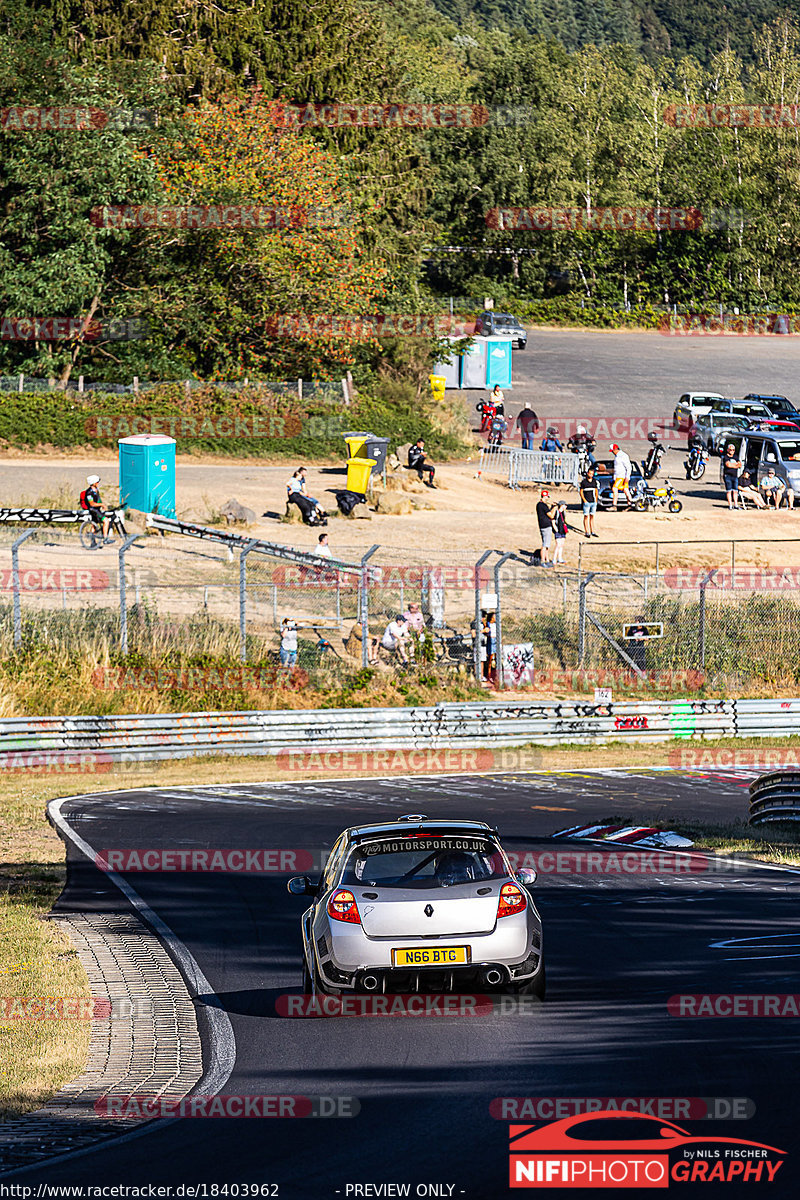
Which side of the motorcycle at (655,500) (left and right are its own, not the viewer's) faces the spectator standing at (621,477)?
back

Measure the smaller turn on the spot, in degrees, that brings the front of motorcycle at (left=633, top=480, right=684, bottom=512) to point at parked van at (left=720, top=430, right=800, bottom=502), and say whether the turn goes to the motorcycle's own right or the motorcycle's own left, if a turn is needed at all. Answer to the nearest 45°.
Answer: approximately 45° to the motorcycle's own left

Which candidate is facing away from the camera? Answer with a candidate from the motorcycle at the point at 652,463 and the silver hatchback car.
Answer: the silver hatchback car

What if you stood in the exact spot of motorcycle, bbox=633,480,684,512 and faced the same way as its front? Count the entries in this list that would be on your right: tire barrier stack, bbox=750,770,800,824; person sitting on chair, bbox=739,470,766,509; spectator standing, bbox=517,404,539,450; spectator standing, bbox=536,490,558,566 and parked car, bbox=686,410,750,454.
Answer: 2

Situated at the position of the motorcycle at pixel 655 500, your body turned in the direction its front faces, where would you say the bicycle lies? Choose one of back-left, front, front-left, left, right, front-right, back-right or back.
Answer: back-right

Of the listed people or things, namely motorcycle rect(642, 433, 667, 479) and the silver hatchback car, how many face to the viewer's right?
0

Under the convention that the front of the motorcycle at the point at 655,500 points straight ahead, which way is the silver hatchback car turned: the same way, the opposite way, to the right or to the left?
to the left

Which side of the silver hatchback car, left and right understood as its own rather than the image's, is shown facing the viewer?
back

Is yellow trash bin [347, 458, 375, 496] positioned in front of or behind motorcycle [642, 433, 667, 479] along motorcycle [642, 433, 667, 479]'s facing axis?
in front

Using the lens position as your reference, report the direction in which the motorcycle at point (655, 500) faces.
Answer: facing to the right of the viewer

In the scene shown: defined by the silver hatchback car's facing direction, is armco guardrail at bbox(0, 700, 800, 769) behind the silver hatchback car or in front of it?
in front

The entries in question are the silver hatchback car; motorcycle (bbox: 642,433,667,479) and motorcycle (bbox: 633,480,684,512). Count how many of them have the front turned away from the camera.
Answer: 1

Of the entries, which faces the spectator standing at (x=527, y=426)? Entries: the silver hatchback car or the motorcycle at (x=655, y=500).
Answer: the silver hatchback car

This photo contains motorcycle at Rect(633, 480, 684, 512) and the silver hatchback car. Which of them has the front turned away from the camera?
the silver hatchback car

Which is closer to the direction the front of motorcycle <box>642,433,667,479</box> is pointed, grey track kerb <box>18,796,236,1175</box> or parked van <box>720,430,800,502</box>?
the grey track kerb

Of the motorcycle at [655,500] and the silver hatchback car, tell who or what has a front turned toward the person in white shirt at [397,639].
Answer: the silver hatchback car

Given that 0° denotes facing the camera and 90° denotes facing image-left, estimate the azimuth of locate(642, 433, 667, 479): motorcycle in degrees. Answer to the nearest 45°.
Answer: approximately 45°

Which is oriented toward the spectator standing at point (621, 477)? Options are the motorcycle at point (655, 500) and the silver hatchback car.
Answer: the silver hatchback car

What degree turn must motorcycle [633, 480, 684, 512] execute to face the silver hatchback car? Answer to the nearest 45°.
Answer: approximately 90° to its right

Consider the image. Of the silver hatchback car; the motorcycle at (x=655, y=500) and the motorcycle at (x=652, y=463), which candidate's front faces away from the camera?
the silver hatchback car
